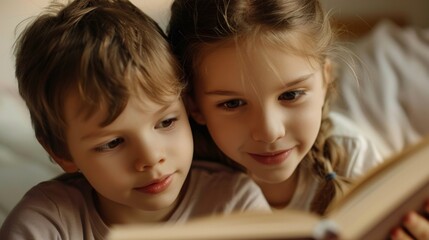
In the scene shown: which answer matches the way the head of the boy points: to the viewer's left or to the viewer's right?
to the viewer's right

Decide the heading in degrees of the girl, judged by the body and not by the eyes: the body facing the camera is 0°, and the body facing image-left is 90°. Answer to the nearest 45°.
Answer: approximately 0°
